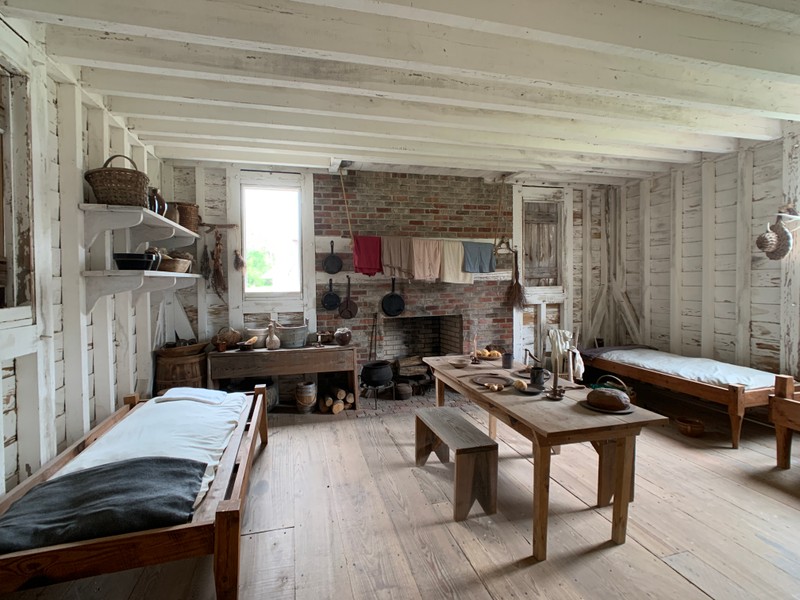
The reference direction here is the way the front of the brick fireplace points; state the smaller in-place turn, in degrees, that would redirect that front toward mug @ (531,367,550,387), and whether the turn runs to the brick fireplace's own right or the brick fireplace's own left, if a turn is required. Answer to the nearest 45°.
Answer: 0° — it already faces it

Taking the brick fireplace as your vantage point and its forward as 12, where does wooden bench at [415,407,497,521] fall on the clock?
The wooden bench is roughly at 12 o'clock from the brick fireplace.

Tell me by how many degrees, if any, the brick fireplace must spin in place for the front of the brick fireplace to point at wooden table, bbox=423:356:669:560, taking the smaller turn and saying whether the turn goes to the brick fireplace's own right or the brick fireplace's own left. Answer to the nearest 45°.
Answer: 0° — it already faces it

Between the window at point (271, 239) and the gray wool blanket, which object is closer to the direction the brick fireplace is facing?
the gray wool blanket

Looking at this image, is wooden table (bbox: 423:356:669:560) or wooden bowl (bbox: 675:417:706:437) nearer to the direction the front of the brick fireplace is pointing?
the wooden table

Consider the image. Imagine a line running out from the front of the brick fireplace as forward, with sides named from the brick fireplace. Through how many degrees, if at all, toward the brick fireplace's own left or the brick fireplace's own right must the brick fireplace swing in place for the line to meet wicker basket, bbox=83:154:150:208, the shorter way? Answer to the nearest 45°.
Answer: approximately 45° to the brick fireplace's own right

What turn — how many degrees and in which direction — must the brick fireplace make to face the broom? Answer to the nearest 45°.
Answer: approximately 90° to its left

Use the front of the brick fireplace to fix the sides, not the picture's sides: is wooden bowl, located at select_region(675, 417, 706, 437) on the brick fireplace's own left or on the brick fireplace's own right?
on the brick fireplace's own left

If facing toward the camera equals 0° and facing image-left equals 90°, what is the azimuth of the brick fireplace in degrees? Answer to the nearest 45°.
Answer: approximately 0°

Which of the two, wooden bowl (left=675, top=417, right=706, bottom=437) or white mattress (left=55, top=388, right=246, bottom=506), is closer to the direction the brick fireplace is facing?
the white mattress
